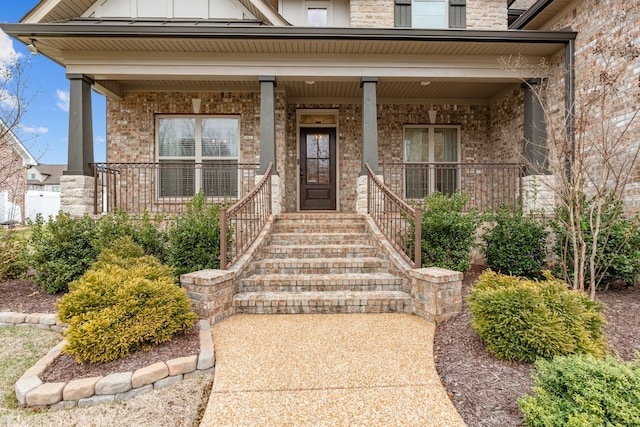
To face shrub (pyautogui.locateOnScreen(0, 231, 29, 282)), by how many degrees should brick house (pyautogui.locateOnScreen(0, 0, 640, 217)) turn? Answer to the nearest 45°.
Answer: approximately 45° to its right

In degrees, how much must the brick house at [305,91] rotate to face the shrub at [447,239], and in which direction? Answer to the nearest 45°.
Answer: approximately 45° to its left

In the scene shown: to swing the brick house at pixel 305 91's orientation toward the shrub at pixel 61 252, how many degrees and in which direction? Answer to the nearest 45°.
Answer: approximately 45° to its right

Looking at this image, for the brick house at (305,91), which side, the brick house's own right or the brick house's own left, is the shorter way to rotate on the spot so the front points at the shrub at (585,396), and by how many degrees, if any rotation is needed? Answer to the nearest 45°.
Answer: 0° — it already faces it

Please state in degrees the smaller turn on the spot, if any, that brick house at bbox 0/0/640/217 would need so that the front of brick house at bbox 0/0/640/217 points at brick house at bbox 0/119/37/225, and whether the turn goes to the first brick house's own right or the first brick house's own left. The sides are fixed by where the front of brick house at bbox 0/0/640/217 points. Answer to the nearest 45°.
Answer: approximately 90° to the first brick house's own right

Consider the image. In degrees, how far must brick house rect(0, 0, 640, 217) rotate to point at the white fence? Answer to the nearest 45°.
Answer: approximately 135° to its right

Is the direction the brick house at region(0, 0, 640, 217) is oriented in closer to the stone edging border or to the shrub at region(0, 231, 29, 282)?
the stone edging border

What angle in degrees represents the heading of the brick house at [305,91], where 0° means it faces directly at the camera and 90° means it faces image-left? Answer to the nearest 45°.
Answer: approximately 0°

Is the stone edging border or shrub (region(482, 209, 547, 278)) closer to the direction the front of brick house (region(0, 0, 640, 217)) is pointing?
the stone edging border

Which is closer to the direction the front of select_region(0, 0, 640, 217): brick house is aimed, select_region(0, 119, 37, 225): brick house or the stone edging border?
the stone edging border
